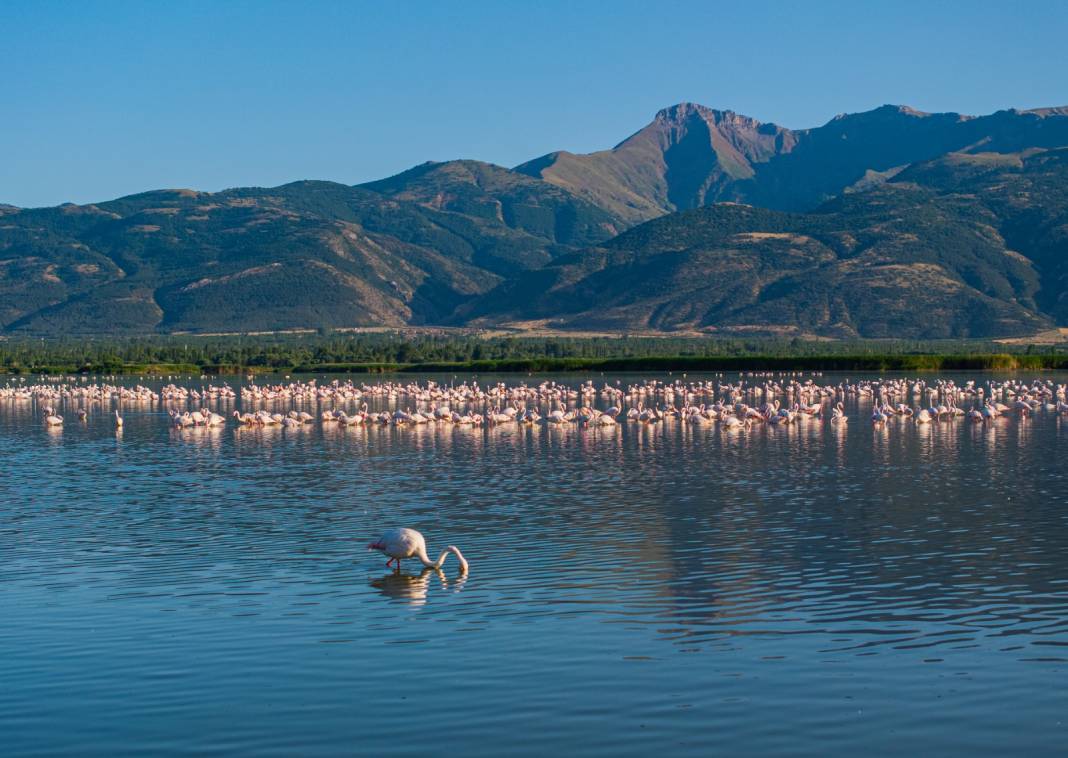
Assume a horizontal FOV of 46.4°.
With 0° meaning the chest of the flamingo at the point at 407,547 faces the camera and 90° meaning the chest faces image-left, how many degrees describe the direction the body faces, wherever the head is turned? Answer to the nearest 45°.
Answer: approximately 270°
